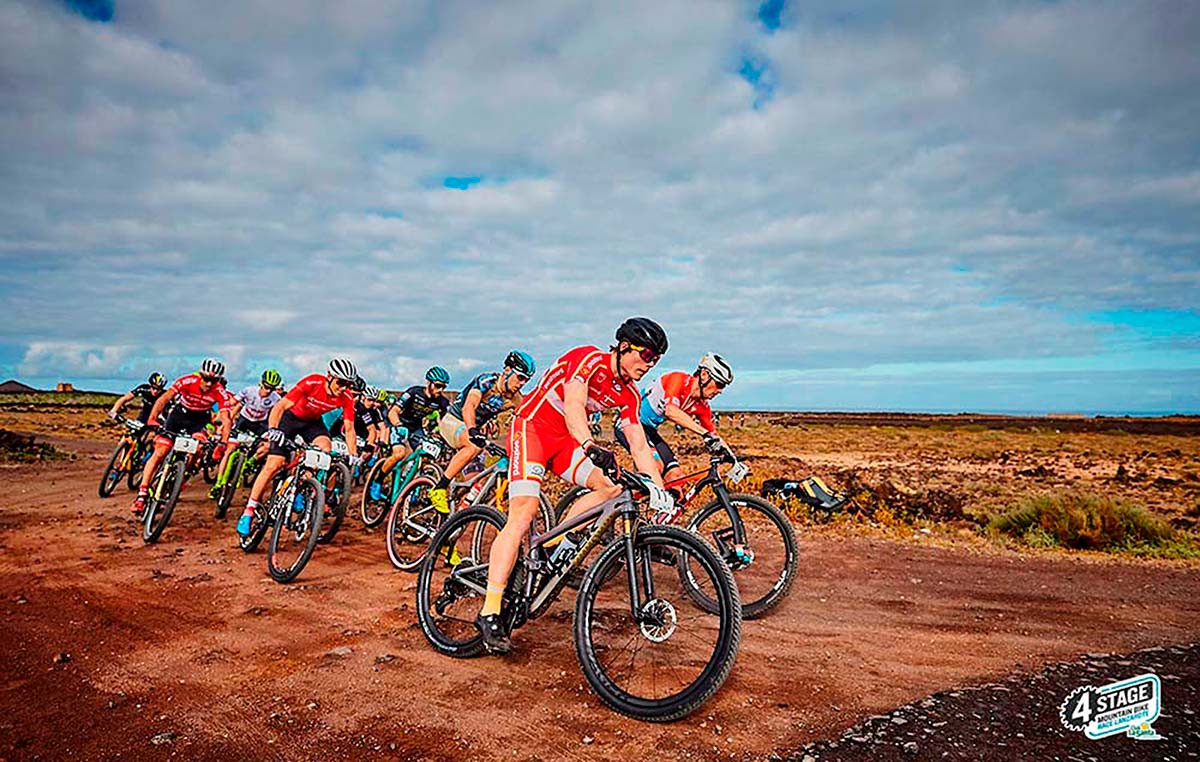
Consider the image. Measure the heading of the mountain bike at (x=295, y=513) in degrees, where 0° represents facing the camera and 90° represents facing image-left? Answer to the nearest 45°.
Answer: approximately 315°

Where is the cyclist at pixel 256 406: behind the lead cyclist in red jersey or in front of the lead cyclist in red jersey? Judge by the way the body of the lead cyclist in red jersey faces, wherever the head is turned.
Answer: behind

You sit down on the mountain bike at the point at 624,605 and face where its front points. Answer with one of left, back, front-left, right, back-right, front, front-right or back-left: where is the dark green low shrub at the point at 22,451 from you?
back

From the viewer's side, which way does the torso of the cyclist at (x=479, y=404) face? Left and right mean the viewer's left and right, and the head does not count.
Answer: facing the viewer and to the right of the viewer

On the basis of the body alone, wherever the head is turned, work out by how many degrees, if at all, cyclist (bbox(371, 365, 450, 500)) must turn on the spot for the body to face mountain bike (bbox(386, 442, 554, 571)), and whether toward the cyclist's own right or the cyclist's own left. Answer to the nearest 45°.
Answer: approximately 45° to the cyclist's own right

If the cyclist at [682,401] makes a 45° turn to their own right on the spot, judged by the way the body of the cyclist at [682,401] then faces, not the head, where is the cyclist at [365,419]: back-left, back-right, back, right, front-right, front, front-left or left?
back-right

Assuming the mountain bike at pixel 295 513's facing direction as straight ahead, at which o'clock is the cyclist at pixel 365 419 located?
The cyclist is roughly at 8 o'clock from the mountain bike.

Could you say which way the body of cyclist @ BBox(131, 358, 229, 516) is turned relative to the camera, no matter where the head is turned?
toward the camera

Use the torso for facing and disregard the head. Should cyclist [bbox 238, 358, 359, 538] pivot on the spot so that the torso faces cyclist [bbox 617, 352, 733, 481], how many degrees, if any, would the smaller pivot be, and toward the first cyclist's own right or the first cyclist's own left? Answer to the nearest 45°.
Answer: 0° — they already face them

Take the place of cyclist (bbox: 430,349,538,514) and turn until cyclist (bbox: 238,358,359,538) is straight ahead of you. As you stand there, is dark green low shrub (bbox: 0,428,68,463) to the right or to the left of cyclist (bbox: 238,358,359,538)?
right

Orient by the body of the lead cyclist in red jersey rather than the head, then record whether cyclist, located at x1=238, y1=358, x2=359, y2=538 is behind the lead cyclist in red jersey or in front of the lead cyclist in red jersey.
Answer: behind

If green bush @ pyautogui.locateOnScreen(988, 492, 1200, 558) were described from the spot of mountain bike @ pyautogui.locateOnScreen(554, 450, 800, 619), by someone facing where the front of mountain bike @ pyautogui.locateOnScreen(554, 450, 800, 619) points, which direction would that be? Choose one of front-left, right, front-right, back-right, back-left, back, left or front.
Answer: left

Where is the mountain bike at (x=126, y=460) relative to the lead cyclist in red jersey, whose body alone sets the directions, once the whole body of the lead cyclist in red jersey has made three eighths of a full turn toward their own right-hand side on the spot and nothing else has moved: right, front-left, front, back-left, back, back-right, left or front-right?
front-right

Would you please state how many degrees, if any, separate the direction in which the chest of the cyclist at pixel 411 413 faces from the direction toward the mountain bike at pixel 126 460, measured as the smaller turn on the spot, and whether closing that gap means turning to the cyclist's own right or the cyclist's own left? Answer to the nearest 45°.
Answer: approximately 180°

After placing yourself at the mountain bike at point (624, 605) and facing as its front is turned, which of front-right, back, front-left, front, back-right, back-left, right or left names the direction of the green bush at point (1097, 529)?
left
